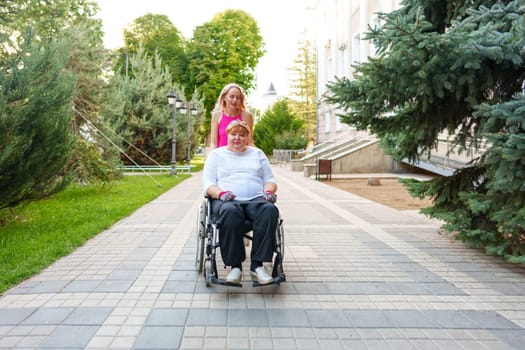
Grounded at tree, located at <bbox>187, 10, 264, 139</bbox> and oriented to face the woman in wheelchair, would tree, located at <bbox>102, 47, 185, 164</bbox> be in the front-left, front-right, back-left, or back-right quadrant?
front-right

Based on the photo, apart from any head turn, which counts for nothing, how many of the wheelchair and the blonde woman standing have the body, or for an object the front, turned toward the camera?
2

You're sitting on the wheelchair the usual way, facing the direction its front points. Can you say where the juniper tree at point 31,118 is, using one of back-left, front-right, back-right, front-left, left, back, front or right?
back-right

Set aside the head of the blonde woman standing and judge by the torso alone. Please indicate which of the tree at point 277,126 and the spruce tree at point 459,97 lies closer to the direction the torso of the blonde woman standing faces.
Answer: the spruce tree

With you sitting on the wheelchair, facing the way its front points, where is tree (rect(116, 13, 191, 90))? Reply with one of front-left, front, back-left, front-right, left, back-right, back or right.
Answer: back

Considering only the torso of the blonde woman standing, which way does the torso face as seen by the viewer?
toward the camera

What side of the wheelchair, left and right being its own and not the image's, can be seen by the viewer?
front

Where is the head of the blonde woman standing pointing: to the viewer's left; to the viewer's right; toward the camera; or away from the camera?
toward the camera

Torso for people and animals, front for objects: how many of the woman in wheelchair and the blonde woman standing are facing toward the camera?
2

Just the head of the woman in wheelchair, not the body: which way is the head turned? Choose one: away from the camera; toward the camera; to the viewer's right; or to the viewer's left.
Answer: toward the camera

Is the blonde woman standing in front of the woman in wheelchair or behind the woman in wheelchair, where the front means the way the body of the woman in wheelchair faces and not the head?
behind

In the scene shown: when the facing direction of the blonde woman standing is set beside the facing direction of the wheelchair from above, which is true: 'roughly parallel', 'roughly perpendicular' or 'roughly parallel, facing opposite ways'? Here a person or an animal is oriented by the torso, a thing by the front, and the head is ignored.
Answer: roughly parallel

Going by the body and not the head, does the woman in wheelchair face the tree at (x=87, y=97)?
no

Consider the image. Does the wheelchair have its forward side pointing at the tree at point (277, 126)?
no

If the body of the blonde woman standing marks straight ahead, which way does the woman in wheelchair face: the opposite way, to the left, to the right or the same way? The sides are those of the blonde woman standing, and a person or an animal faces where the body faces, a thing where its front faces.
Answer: the same way
